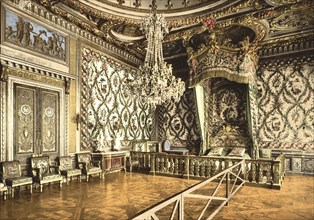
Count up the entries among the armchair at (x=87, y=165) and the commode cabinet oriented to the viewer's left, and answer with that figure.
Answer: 0

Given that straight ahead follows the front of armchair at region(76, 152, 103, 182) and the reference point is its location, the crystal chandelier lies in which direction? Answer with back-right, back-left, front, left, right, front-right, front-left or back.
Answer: front

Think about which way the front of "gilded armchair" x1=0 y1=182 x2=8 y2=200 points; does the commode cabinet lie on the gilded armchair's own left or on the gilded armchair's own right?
on the gilded armchair's own left

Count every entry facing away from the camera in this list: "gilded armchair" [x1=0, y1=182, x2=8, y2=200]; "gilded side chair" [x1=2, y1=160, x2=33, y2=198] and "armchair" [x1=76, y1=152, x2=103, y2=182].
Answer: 0

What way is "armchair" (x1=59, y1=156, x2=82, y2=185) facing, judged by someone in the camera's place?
facing the viewer and to the right of the viewer

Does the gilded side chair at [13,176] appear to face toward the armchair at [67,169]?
no

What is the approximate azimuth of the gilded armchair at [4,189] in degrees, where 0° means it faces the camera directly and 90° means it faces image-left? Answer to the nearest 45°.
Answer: approximately 315°

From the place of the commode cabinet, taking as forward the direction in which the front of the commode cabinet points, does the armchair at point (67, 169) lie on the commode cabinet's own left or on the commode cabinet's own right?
on the commode cabinet's own right

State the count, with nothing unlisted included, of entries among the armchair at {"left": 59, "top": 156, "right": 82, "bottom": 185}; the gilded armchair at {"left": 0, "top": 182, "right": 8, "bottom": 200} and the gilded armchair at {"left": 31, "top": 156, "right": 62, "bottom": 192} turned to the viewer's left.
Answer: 0

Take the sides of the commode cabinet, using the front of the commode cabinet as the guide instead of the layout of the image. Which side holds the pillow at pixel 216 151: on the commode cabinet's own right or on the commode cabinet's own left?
on the commode cabinet's own left

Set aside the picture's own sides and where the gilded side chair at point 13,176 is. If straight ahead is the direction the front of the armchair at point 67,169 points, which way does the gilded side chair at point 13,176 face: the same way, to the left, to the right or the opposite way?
the same way

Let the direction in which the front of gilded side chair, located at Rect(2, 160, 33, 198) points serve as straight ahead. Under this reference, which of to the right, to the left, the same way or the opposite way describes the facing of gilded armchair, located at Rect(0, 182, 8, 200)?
the same way

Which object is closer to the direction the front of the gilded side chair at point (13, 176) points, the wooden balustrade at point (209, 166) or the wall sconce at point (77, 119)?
the wooden balustrade

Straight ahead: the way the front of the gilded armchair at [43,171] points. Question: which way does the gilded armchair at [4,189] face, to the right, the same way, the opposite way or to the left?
the same way

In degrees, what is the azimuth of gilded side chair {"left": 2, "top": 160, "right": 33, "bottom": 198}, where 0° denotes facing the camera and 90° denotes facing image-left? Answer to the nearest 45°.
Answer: approximately 315°

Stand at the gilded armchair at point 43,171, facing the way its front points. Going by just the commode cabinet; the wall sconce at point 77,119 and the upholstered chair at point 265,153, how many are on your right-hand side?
0

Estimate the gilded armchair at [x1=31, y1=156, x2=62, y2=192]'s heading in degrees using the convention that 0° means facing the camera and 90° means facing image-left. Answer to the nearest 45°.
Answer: approximately 315°
